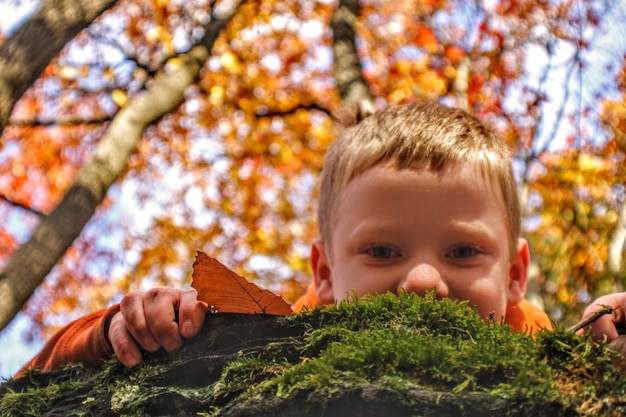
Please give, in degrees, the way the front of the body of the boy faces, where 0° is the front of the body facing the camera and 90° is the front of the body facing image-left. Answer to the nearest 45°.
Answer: approximately 0°

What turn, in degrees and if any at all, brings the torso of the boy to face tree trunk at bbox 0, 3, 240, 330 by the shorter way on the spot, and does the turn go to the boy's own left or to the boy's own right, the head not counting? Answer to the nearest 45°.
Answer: approximately 135° to the boy's own right

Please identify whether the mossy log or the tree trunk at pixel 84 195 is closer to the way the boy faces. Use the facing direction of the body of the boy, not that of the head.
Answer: the mossy log

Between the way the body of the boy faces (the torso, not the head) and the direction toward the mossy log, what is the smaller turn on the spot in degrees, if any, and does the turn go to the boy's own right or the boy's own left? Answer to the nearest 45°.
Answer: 0° — they already face it
